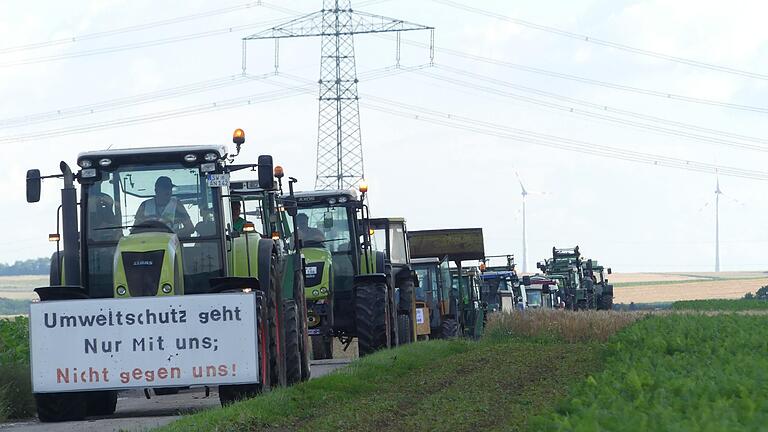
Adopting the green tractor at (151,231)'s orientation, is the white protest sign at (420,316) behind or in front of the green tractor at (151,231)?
behind

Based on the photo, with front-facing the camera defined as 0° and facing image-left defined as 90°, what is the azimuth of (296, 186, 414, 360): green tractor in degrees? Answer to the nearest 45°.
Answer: approximately 45°

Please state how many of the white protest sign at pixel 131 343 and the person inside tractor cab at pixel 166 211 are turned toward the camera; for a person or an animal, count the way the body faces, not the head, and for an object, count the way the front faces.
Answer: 2

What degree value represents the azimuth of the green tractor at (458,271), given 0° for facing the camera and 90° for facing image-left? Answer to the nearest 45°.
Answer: approximately 45°

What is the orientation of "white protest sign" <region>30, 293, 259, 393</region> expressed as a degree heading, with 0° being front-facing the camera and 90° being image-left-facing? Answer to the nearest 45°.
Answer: approximately 0°

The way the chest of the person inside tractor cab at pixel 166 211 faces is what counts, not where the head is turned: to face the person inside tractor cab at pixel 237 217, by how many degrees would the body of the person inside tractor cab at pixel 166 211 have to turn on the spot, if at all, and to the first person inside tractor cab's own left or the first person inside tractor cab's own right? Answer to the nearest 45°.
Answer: approximately 135° to the first person inside tractor cab's own left

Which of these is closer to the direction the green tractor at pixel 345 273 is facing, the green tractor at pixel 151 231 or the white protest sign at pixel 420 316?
the green tractor
